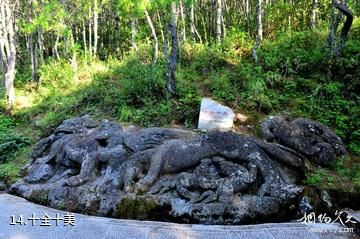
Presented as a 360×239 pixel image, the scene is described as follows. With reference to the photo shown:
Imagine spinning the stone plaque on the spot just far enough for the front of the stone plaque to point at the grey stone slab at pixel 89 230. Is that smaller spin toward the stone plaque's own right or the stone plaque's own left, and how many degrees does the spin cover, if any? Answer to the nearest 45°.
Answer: approximately 45° to the stone plaque's own right

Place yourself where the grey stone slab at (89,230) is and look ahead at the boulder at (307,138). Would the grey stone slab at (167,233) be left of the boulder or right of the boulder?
right

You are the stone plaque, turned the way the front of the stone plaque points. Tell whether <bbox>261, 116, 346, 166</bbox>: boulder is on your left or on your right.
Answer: on your left

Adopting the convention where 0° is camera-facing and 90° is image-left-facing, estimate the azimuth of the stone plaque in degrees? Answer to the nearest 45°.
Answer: approximately 0°

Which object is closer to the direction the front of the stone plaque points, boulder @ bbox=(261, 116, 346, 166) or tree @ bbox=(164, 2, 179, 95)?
the boulder

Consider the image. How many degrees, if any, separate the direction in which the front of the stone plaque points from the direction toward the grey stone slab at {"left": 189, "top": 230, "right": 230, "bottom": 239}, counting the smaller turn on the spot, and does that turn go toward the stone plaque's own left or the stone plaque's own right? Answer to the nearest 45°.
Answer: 0° — it already faces it

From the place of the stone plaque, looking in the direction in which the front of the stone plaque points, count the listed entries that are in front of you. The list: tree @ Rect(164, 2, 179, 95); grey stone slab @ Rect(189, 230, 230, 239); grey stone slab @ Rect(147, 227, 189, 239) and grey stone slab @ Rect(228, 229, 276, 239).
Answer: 3

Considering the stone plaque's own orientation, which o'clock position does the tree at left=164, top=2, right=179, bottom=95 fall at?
The tree is roughly at 5 o'clock from the stone plaque.

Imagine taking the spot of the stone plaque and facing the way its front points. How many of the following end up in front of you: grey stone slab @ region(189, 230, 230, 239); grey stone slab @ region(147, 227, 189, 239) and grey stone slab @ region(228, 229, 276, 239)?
3
